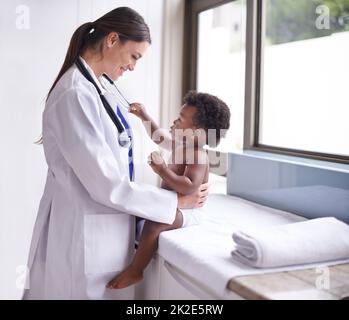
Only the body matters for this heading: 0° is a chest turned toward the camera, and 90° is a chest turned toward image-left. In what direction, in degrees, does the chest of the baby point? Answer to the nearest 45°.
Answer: approximately 90°

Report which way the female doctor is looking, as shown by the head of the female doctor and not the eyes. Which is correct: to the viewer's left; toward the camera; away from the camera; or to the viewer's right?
to the viewer's right

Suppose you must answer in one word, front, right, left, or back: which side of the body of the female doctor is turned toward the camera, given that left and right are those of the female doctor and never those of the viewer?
right

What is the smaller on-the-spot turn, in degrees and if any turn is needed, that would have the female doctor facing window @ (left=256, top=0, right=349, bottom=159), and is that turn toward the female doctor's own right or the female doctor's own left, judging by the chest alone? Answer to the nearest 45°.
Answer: approximately 45° to the female doctor's own left

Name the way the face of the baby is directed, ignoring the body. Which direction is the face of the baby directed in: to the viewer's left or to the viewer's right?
to the viewer's left

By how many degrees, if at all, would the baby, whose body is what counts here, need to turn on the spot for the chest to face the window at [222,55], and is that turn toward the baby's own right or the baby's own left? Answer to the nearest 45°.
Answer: approximately 90° to the baby's own right
